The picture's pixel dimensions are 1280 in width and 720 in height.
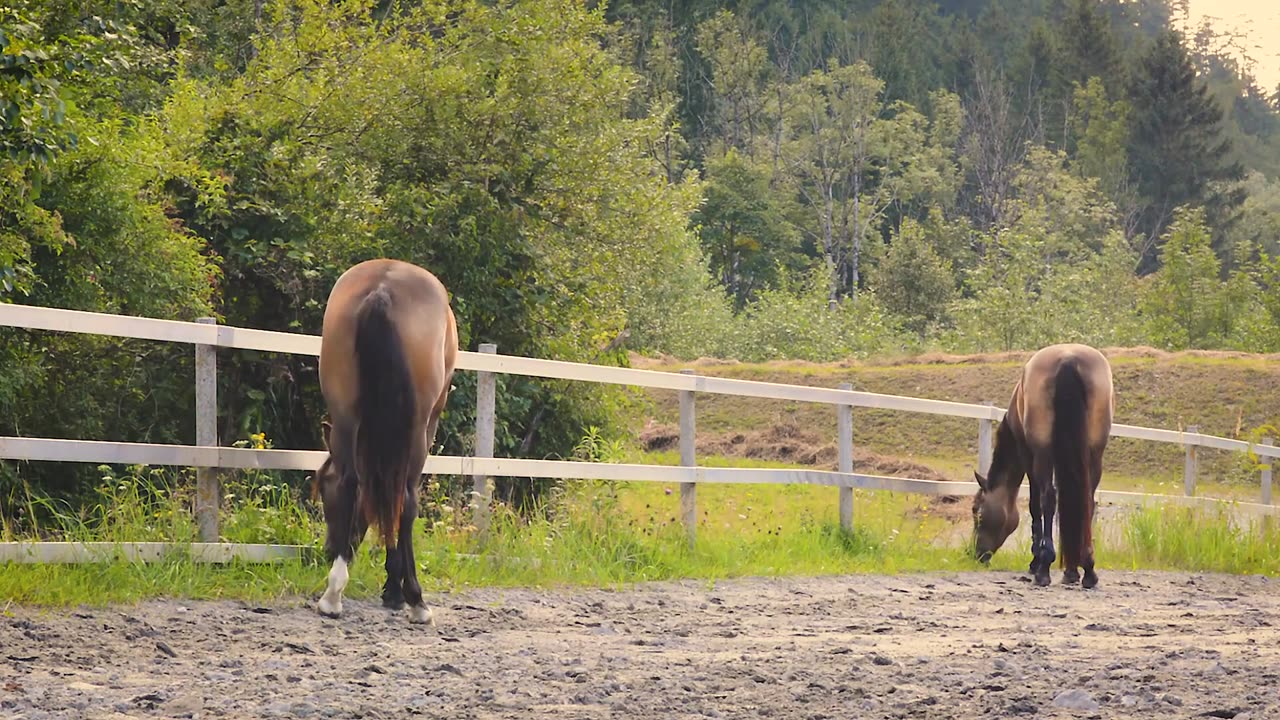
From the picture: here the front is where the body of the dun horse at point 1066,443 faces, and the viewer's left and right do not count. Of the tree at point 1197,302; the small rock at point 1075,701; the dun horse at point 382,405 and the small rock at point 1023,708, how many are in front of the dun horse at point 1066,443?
1

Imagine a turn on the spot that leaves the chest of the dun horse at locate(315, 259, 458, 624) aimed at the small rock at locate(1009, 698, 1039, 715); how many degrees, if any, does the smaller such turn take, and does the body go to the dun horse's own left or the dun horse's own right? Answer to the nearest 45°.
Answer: approximately 135° to the dun horse's own right

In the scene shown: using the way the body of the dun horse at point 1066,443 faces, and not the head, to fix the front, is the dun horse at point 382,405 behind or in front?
behind

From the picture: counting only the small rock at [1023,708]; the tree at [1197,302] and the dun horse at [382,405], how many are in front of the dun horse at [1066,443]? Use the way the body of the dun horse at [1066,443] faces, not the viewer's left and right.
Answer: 1

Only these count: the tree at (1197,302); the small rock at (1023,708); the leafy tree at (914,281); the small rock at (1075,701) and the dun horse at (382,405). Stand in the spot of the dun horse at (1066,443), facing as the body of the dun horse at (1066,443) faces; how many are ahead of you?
2

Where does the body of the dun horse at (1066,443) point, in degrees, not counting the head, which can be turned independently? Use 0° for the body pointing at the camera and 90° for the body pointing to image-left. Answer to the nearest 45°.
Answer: approximately 180°

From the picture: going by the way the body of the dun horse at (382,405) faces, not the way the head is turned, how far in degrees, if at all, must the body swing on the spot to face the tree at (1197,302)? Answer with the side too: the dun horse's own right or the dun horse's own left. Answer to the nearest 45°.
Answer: approximately 45° to the dun horse's own right

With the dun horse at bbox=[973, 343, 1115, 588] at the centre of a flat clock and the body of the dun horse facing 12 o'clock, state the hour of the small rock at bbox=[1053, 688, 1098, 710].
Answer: The small rock is roughly at 6 o'clock from the dun horse.

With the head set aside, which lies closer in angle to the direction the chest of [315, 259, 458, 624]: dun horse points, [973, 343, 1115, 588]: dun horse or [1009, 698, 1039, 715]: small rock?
the dun horse

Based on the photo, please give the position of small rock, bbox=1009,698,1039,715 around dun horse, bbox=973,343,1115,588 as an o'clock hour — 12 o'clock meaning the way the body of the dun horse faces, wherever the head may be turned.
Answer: The small rock is roughly at 6 o'clock from the dun horse.

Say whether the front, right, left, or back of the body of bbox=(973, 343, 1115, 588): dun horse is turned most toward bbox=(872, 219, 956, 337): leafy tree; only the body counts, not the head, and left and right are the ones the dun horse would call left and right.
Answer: front

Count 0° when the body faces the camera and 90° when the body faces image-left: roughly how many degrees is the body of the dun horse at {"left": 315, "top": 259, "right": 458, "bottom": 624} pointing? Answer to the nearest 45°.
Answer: approximately 180°

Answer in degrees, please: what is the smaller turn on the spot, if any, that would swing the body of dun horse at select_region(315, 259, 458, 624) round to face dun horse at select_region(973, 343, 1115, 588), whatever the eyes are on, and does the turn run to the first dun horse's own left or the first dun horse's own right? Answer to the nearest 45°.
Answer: approximately 45° to the first dun horse's own right

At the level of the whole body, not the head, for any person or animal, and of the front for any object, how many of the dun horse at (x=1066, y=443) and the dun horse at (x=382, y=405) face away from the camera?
2
